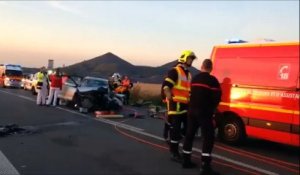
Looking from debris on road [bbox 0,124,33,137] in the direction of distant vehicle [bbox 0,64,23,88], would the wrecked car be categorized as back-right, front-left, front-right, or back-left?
front-right

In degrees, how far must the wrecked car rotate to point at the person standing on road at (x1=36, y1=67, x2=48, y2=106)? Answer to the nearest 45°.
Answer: approximately 180°

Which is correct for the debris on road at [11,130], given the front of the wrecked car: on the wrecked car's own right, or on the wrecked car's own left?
on the wrecked car's own right

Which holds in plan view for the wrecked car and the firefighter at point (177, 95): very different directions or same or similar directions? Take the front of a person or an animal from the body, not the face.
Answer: same or similar directions
